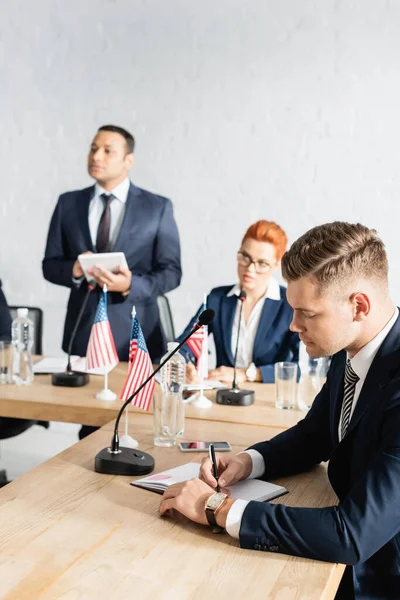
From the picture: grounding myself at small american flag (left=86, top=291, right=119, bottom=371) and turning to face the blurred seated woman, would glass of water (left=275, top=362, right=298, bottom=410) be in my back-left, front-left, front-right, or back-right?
front-right

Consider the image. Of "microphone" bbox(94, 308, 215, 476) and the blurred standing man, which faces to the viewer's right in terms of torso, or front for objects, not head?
the microphone

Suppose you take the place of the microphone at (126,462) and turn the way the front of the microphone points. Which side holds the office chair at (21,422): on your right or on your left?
on your left

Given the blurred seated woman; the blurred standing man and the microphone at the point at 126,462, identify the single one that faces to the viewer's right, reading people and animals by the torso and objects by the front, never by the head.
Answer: the microphone

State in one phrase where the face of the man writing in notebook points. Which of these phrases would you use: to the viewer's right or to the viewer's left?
to the viewer's left

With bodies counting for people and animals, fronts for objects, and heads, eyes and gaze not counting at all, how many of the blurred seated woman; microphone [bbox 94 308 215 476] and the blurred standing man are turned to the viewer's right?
1

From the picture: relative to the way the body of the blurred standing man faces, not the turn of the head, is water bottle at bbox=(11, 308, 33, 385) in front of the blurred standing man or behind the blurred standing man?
in front

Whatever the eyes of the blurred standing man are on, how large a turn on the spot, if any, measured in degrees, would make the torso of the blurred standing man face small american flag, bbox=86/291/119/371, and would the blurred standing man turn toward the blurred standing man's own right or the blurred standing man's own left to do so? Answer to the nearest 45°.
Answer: approximately 45° to the blurred standing man's own left

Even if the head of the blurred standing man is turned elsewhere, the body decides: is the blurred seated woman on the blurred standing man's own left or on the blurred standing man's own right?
on the blurred standing man's own left

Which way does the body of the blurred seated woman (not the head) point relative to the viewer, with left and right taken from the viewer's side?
facing the viewer and to the left of the viewer

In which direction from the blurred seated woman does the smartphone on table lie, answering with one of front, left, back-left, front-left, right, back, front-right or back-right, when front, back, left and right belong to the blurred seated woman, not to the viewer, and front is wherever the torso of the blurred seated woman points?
front-left

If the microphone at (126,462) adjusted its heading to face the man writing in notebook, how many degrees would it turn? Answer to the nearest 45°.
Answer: approximately 45° to its right

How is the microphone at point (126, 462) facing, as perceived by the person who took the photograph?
facing to the right of the viewer

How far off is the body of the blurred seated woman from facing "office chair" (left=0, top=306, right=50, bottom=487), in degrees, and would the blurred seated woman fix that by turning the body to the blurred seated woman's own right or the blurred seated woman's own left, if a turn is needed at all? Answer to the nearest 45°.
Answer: approximately 45° to the blurred seated woman's own right

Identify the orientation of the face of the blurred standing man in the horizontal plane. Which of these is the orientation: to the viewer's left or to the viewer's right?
to the viewer's left

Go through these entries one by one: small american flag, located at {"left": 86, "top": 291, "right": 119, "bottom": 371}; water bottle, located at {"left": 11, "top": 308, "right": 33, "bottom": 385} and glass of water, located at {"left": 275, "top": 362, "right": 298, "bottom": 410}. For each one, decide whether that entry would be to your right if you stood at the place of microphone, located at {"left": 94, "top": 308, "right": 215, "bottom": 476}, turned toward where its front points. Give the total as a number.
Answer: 0

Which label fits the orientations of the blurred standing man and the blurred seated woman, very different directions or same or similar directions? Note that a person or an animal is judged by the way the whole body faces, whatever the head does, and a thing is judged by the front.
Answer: same or similar directions
